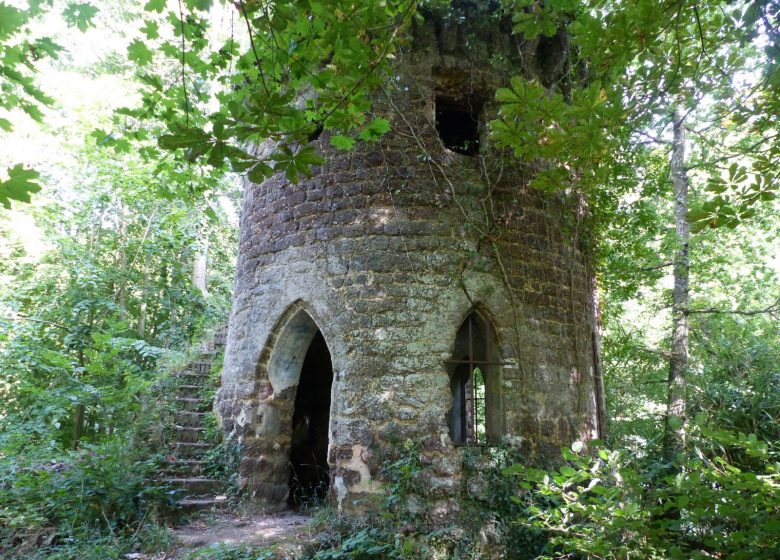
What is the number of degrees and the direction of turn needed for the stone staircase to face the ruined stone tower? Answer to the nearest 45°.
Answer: approximately 45° to its left

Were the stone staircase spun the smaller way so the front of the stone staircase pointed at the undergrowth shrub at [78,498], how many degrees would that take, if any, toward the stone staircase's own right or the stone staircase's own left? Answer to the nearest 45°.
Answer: approximately 45° to the stone staircase's own right

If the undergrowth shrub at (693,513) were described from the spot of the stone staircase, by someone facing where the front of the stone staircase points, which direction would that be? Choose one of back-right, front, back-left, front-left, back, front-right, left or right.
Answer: front-left

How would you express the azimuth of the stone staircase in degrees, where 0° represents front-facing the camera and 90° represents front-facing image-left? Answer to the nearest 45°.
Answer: approximately 0°
